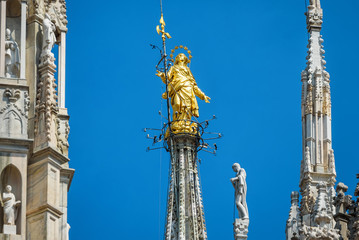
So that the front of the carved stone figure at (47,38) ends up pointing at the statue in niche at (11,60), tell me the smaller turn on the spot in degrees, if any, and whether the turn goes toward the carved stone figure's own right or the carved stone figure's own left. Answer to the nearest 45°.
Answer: approximately 90° to the carved stone figure's own right

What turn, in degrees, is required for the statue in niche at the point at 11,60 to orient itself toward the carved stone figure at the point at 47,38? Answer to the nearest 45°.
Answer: approximately 135° to its left

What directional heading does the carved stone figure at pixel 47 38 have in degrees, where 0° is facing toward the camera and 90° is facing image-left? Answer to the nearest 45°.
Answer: approximately 315°
